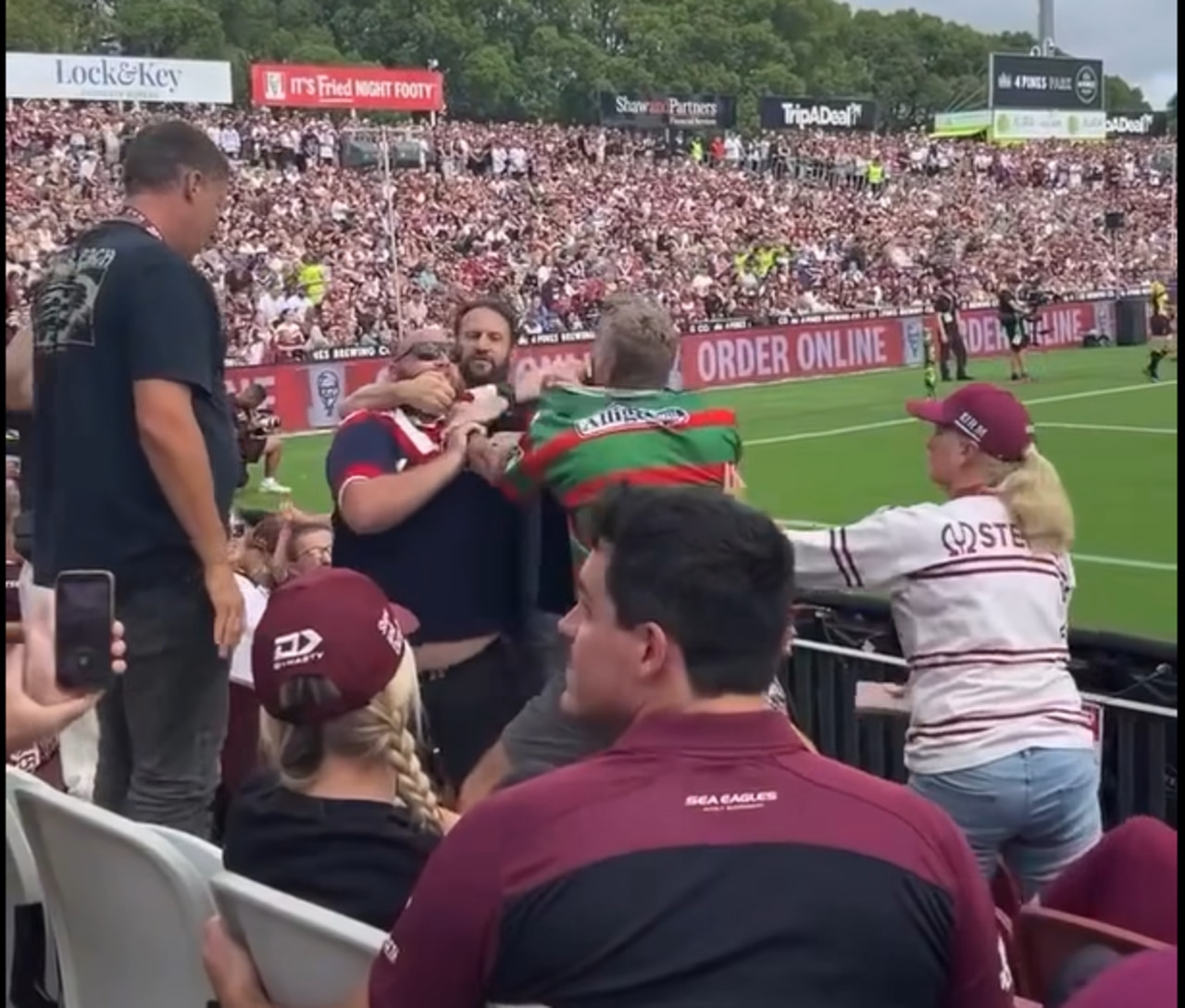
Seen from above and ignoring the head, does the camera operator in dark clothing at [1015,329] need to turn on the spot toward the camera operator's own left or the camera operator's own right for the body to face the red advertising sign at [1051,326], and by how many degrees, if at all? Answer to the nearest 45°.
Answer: approximately 90° to the camera operator's own left

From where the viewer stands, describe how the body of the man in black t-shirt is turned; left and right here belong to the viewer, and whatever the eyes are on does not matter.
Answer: facing away from the viewer and to the right of the viewer

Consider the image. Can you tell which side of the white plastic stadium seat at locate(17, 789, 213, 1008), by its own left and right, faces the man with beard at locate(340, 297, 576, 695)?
front

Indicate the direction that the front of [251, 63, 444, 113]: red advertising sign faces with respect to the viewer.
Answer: facing the viewer

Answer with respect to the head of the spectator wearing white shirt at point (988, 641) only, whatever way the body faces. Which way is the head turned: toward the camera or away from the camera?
away from the camera

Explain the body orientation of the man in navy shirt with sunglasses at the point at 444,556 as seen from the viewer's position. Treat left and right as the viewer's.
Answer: facing the viewer and to the right of the viewer

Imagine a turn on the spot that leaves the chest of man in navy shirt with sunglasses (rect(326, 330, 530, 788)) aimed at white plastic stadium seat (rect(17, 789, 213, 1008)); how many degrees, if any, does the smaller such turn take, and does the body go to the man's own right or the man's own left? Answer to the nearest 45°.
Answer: approximately 45° to the man's own right

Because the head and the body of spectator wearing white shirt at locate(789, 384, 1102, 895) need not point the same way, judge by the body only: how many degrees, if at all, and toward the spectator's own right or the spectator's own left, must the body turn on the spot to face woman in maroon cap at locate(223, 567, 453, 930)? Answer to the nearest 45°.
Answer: approximately 90° to the spectator's own left

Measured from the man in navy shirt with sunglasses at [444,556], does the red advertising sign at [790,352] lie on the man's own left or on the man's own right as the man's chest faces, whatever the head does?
on the man's own left

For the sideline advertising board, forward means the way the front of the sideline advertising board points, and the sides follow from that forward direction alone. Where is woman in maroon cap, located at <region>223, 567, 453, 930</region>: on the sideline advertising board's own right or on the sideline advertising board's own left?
on the sideline advertising board's own right

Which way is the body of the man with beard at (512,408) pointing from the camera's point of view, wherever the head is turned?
toward the camera
